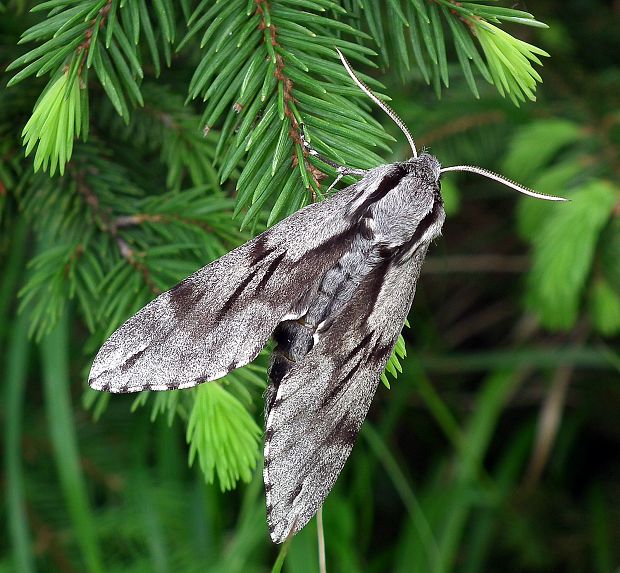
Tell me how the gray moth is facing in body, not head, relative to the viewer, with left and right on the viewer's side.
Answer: facing away from the viewer and to the right of the viewer
